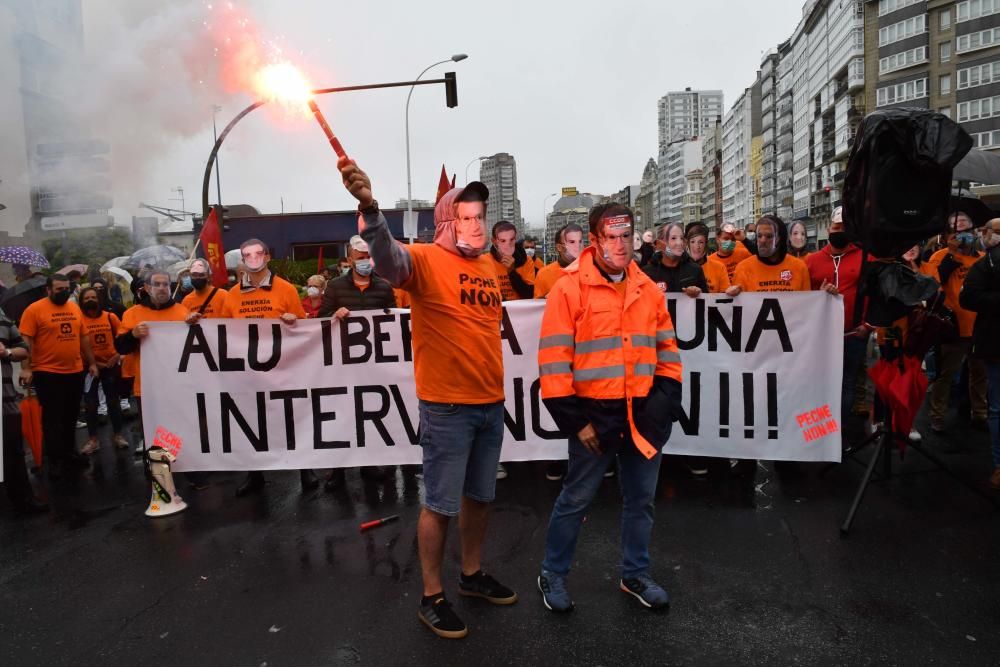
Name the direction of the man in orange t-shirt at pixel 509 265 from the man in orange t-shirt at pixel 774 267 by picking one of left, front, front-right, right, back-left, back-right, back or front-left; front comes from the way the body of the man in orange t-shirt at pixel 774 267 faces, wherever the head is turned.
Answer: right

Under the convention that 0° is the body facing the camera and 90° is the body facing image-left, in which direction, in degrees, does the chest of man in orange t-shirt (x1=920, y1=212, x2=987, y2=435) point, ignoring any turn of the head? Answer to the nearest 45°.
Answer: approximately 0°

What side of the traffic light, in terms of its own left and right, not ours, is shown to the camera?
back

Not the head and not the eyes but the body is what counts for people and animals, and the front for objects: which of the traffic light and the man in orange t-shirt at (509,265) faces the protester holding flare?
the man in orange t-shirt

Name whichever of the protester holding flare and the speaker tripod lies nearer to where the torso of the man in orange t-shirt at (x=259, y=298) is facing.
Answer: the protester holding flare

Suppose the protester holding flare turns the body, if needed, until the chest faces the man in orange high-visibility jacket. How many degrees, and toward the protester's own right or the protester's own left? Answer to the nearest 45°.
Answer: approximately 45° to the protester's own left
